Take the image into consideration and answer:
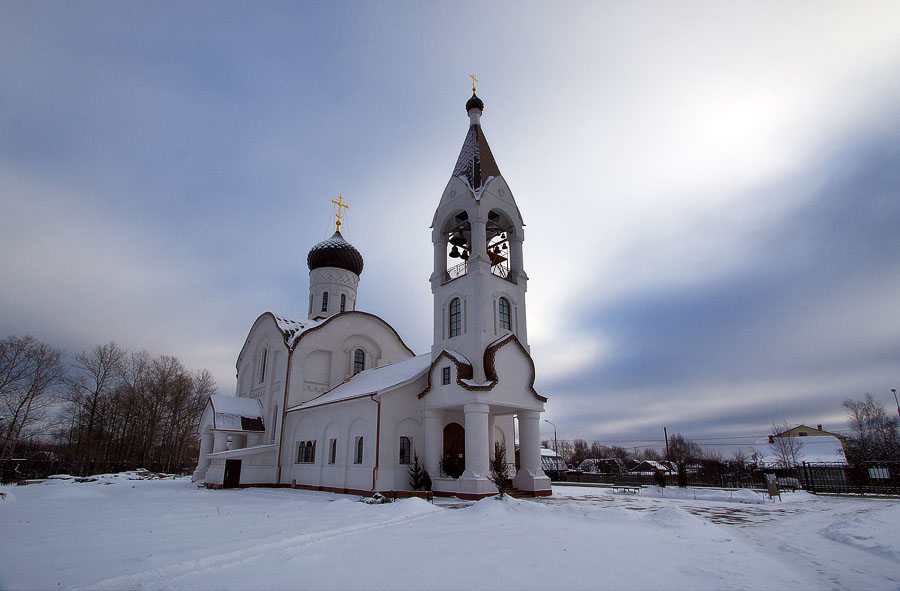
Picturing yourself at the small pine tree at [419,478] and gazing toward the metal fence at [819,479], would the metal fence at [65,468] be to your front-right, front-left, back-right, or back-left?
back-left

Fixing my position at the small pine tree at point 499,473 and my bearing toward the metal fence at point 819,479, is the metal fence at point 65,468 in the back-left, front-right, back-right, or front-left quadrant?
back-left

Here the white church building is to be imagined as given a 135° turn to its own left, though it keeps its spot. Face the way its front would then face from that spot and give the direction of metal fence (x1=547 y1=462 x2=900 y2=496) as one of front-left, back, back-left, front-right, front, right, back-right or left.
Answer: right

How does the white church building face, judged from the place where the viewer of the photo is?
facing the viewer and to the right of the viewer

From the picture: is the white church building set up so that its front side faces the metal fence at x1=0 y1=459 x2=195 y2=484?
no

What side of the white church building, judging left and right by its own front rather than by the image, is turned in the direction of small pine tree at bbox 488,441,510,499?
front

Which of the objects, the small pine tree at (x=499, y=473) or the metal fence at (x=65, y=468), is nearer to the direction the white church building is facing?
the small pine tree
